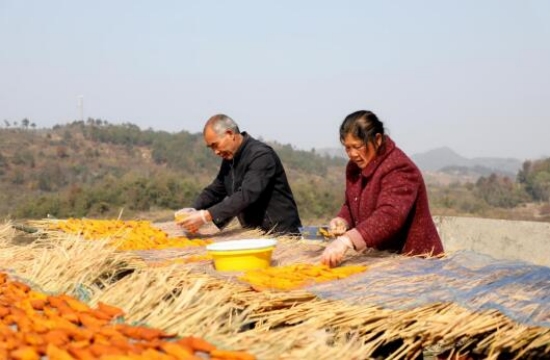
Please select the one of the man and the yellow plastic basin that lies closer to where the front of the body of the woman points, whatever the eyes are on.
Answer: the yellow plastic basin

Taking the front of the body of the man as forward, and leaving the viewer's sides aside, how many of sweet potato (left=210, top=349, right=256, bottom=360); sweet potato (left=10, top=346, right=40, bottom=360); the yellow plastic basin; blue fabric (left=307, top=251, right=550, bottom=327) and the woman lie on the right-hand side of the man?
0

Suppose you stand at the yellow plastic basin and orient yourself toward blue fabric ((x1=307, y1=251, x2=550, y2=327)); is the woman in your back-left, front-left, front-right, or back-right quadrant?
front-left

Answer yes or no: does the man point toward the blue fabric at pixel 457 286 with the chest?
no

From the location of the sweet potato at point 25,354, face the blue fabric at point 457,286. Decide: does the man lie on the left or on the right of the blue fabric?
left

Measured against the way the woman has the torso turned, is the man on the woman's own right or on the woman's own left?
on the woman's own right

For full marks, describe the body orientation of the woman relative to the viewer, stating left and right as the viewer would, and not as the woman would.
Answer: facing the viewer and to the left of the viewer

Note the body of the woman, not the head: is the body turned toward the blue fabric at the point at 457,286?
no

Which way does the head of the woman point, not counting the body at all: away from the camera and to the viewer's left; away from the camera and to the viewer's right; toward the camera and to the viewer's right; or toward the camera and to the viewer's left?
toward the camera and to the viewer's left

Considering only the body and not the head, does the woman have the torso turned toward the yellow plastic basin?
yes

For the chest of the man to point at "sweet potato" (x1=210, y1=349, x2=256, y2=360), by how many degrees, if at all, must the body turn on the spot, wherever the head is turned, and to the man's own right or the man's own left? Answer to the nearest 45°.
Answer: approximately 45° to the man's own left

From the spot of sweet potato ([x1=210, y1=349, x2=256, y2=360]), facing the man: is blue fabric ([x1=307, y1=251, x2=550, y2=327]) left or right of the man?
right

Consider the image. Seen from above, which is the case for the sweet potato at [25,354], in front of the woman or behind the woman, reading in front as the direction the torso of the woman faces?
in front
